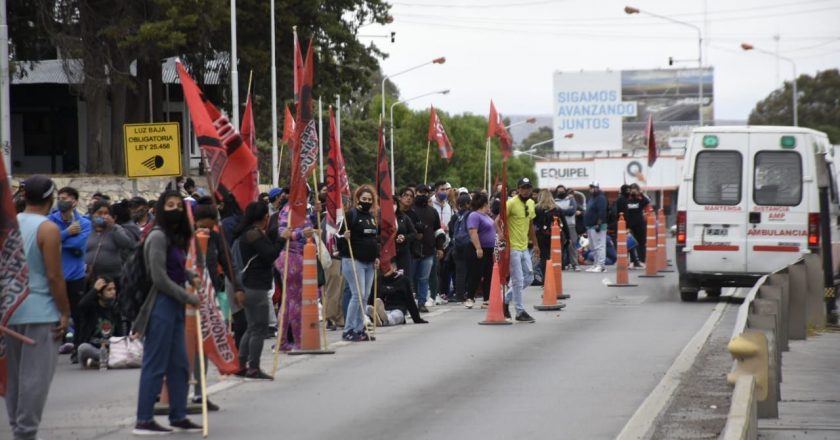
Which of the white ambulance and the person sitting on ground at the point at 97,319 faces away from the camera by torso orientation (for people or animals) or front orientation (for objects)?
the white ambulance

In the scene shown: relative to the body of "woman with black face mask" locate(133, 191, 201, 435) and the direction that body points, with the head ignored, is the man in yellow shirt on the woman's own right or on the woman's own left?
on the woman's own left

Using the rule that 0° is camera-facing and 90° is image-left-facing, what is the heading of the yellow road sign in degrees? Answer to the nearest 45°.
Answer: approximately 0°

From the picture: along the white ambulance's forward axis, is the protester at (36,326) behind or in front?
behind

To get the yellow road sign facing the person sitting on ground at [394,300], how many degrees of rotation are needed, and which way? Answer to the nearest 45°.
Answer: approximately 45° to its left

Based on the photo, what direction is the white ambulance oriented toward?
away from the camera
